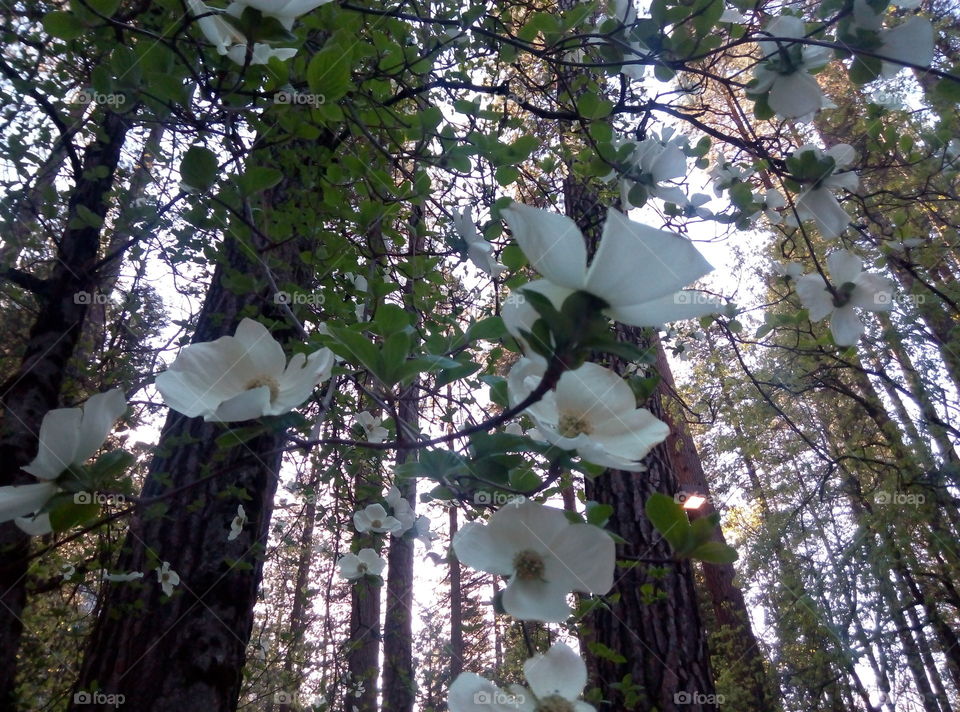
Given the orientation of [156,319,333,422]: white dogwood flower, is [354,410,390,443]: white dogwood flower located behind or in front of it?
behind

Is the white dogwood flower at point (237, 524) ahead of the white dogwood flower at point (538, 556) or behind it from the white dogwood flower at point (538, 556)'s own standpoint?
behind

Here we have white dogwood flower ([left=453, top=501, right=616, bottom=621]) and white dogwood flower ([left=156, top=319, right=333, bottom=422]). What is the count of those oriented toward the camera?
2

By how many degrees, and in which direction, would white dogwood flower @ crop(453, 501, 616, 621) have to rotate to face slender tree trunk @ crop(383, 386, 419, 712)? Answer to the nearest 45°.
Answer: approximately 180°

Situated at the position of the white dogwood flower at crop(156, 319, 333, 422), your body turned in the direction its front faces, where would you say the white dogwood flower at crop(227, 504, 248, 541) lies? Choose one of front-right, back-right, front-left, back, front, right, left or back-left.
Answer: back
